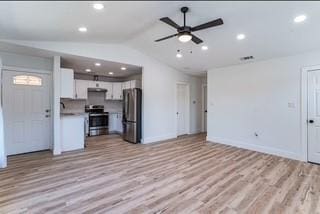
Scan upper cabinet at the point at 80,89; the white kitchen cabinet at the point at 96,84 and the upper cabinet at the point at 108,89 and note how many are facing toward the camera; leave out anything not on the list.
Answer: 3

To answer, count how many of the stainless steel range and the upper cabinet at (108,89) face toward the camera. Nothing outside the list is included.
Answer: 2

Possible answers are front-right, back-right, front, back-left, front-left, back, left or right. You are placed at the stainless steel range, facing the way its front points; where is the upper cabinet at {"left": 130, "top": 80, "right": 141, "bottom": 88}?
front-left

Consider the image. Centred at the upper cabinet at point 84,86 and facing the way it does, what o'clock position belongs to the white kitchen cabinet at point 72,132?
The white kitchen cabinet is roughly at 12 o'clock from the upper cabinet.

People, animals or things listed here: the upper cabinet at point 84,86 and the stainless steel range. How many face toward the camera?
2

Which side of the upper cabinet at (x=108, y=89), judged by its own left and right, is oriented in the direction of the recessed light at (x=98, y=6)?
front

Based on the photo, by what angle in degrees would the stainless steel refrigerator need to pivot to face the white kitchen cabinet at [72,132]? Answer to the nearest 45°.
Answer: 0° — it already faces it

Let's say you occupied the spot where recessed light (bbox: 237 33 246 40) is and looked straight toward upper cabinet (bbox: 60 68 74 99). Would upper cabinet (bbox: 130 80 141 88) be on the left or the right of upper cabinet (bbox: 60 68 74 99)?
right

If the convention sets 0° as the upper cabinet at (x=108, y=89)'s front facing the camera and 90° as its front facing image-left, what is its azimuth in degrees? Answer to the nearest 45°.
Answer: approximately 0°

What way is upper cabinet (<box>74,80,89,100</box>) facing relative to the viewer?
toward the camera

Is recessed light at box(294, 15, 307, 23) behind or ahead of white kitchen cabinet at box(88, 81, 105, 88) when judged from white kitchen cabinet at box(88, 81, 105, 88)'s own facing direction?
ahead

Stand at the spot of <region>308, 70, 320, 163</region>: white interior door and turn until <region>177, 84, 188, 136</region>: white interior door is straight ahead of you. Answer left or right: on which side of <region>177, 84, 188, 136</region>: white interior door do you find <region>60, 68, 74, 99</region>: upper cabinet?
left
